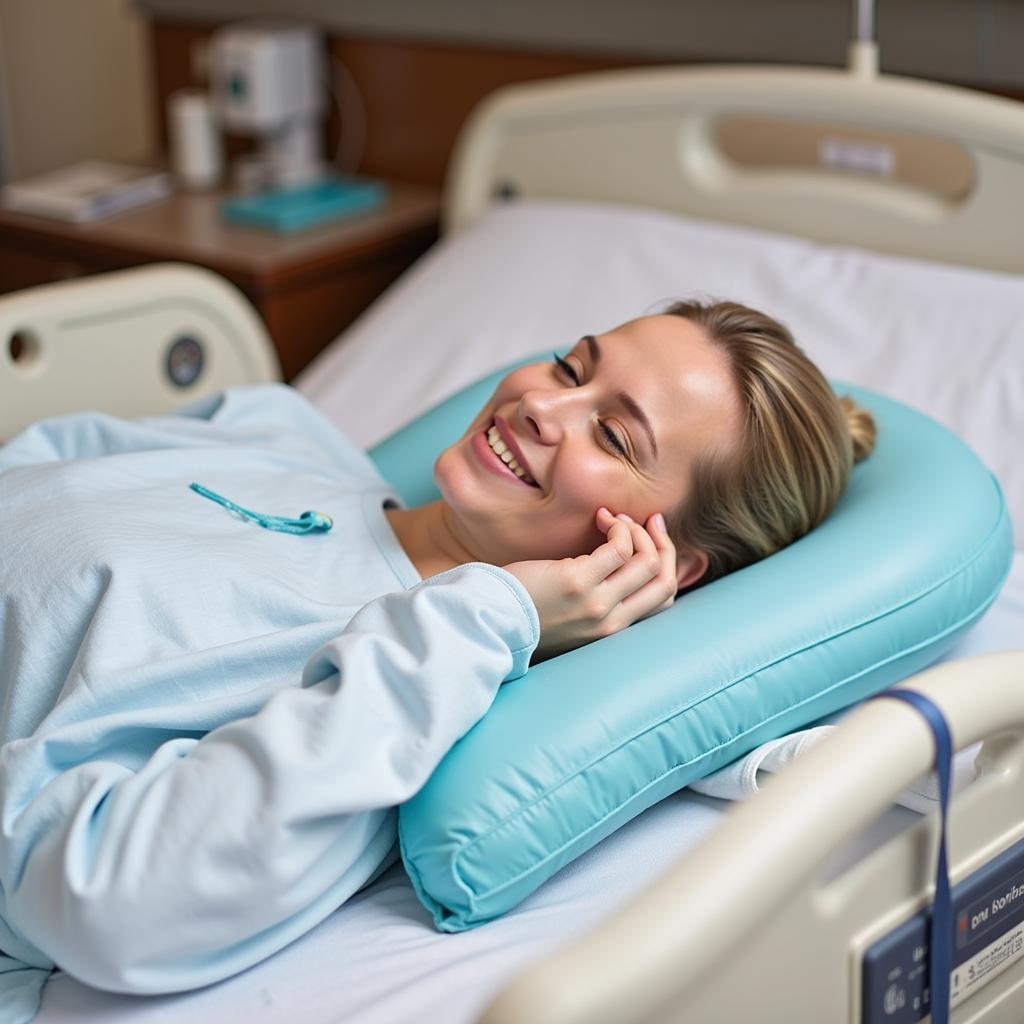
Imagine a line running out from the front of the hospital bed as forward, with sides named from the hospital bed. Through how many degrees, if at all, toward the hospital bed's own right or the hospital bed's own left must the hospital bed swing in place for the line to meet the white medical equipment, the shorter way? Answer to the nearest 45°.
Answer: approximately 90° to the hospital bed's own right

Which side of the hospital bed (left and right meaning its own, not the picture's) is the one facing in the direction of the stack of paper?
right

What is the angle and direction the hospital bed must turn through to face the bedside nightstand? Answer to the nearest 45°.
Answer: approximately 90° to its right

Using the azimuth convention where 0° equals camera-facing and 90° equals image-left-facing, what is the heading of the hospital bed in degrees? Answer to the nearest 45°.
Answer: approximately 45°
